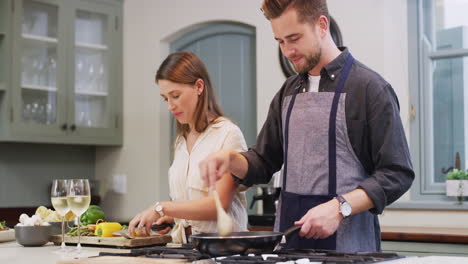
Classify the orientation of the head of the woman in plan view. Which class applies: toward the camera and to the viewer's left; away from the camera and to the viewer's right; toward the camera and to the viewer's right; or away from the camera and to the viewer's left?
toward the camera and to the viewer's left

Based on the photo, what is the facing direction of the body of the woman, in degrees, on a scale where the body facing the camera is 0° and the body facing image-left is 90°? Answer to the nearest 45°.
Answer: approximately 45°

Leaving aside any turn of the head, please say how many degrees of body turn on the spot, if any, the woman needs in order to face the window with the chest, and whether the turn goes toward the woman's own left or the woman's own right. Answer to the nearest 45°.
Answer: approximately 180°

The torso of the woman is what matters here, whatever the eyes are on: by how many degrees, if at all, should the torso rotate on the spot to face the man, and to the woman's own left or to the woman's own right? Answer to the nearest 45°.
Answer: approximately 90° to the woman's own left

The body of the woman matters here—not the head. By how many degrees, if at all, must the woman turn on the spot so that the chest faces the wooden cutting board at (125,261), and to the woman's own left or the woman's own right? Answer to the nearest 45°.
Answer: approximately 45° to the woman's own left

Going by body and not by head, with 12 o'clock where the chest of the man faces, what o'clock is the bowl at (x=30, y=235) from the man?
The bowl is roughly at 2 o'clock from the man.

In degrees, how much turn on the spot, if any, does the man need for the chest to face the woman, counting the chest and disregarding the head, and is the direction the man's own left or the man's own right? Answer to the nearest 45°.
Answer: approximately 90° to the man's own right

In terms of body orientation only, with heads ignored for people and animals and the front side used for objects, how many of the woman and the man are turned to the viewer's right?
0
